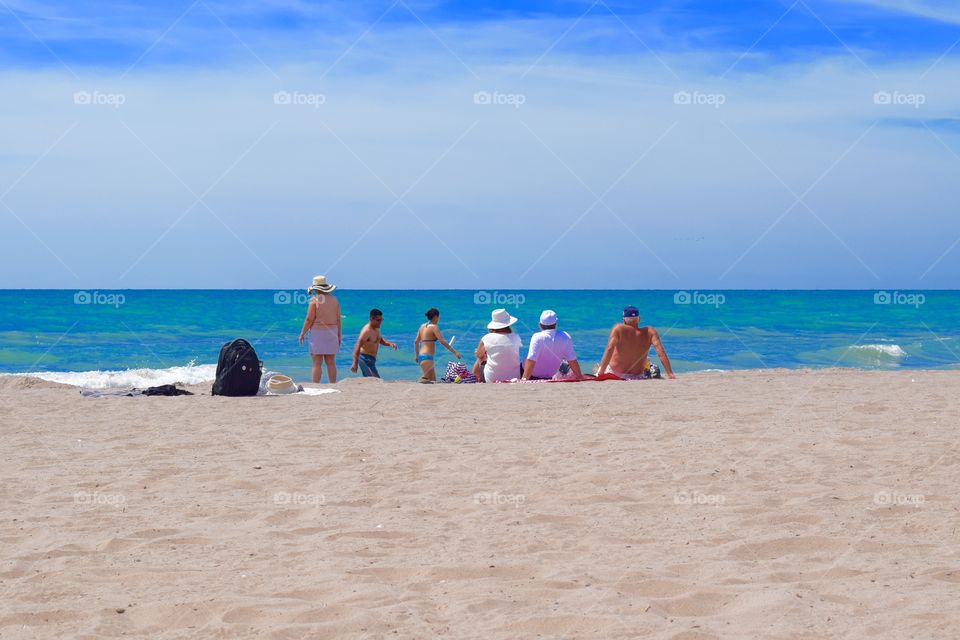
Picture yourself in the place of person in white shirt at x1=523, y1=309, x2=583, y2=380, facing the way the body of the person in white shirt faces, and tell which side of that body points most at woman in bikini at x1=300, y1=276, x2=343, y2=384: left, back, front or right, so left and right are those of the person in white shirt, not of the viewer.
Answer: left

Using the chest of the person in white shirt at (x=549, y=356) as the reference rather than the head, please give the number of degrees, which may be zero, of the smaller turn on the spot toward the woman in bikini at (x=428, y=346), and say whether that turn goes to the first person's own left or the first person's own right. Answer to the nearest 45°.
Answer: approximately 45° to the first person's own left

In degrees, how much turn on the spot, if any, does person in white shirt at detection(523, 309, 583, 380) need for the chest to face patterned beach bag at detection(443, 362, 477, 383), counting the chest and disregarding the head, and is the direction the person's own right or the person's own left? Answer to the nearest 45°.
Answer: approximately 45° to the person's own left

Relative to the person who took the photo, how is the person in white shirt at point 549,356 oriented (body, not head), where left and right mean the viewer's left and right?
facing away from the viewer

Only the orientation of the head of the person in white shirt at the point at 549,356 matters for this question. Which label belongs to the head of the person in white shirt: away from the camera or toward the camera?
away from the camera

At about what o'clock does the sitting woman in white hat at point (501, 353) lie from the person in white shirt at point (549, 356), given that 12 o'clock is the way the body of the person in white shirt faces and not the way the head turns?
The sitting woman in white hat is roughly at 10 o'clock from the person in white shirt.

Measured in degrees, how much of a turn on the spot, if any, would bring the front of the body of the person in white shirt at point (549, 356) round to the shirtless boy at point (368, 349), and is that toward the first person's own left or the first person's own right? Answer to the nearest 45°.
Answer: approximately 45° to the first person's own left
